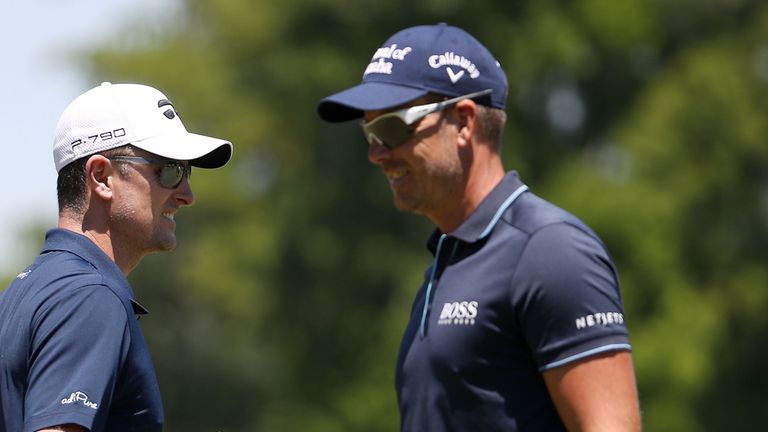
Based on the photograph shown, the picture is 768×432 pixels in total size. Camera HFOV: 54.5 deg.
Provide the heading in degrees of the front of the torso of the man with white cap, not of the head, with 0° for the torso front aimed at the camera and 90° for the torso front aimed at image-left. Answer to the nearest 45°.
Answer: approximately 270°

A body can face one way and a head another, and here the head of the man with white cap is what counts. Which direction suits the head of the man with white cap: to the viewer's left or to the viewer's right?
to the viewer's right

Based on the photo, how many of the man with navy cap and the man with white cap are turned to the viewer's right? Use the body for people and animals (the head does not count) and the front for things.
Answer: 1

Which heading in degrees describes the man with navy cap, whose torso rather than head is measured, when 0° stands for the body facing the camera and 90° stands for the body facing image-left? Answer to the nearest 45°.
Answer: approximately 45°

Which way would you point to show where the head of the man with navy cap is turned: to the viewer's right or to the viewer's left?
to the viewer's left

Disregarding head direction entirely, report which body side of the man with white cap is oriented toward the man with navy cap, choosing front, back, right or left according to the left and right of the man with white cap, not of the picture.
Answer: front

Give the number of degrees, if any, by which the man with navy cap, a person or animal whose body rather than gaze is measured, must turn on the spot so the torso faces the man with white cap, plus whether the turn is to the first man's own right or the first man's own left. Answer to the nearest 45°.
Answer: approximately 45° to the first man's own right
